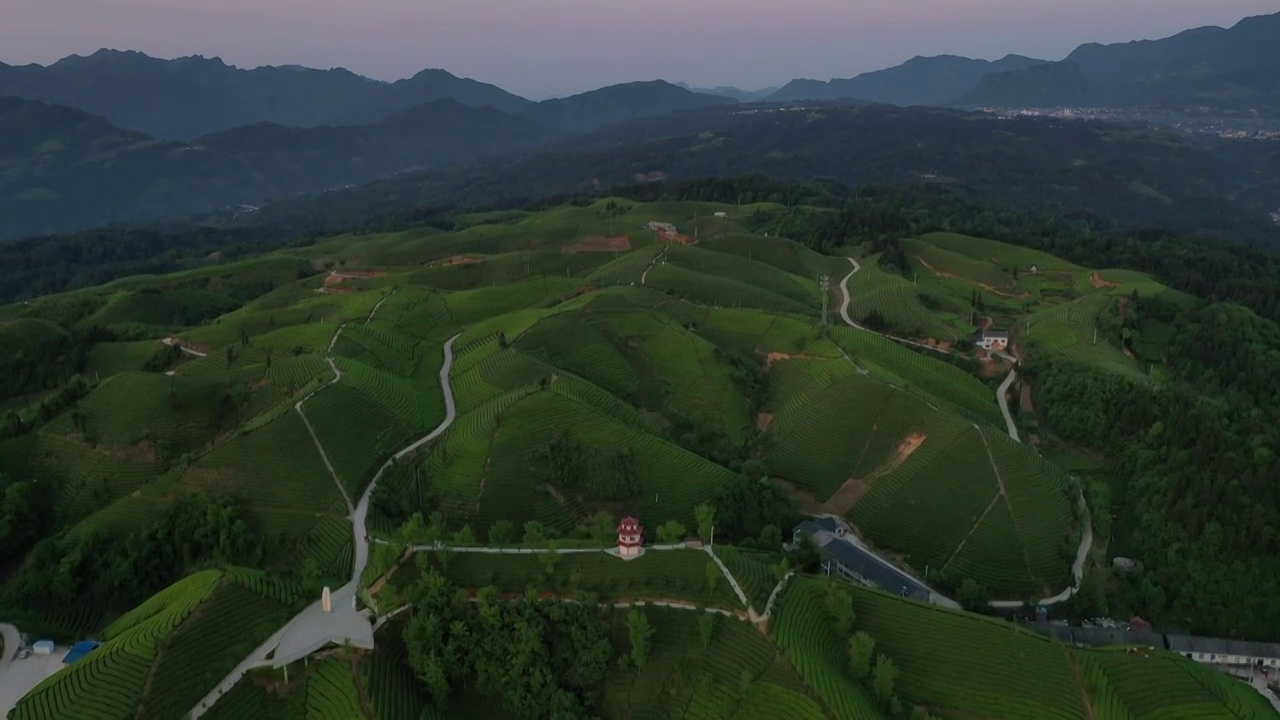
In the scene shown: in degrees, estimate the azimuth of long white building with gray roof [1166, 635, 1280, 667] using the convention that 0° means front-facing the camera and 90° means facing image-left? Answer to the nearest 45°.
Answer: approximately 0°

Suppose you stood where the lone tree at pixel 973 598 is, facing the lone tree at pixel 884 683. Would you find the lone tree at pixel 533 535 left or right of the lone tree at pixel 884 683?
right

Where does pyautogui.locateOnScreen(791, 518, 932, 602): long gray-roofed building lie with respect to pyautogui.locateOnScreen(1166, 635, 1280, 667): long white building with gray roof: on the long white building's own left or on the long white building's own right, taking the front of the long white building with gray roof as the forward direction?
on the long white building's own right

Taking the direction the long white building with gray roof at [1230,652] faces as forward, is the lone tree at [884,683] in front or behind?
in front
